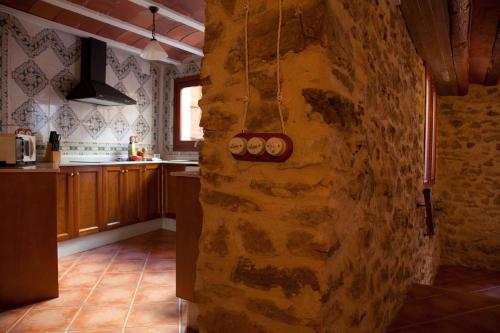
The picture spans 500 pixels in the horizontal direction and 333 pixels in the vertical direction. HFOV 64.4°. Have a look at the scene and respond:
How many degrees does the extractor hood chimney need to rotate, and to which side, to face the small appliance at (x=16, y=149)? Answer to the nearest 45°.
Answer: approximately 90° to its right

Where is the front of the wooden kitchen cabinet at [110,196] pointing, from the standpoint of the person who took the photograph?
facing the viewer and to the right of the viewer

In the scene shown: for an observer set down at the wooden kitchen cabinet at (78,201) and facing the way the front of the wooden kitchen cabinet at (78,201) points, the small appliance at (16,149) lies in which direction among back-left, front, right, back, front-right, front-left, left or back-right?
right

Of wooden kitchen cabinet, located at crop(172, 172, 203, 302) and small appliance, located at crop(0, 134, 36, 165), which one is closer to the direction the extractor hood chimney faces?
the wooden kitchen cabinet

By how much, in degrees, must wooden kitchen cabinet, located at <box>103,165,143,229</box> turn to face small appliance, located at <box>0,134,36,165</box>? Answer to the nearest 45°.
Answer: approximately 90° to its right

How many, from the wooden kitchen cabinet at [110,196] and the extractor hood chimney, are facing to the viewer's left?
0
